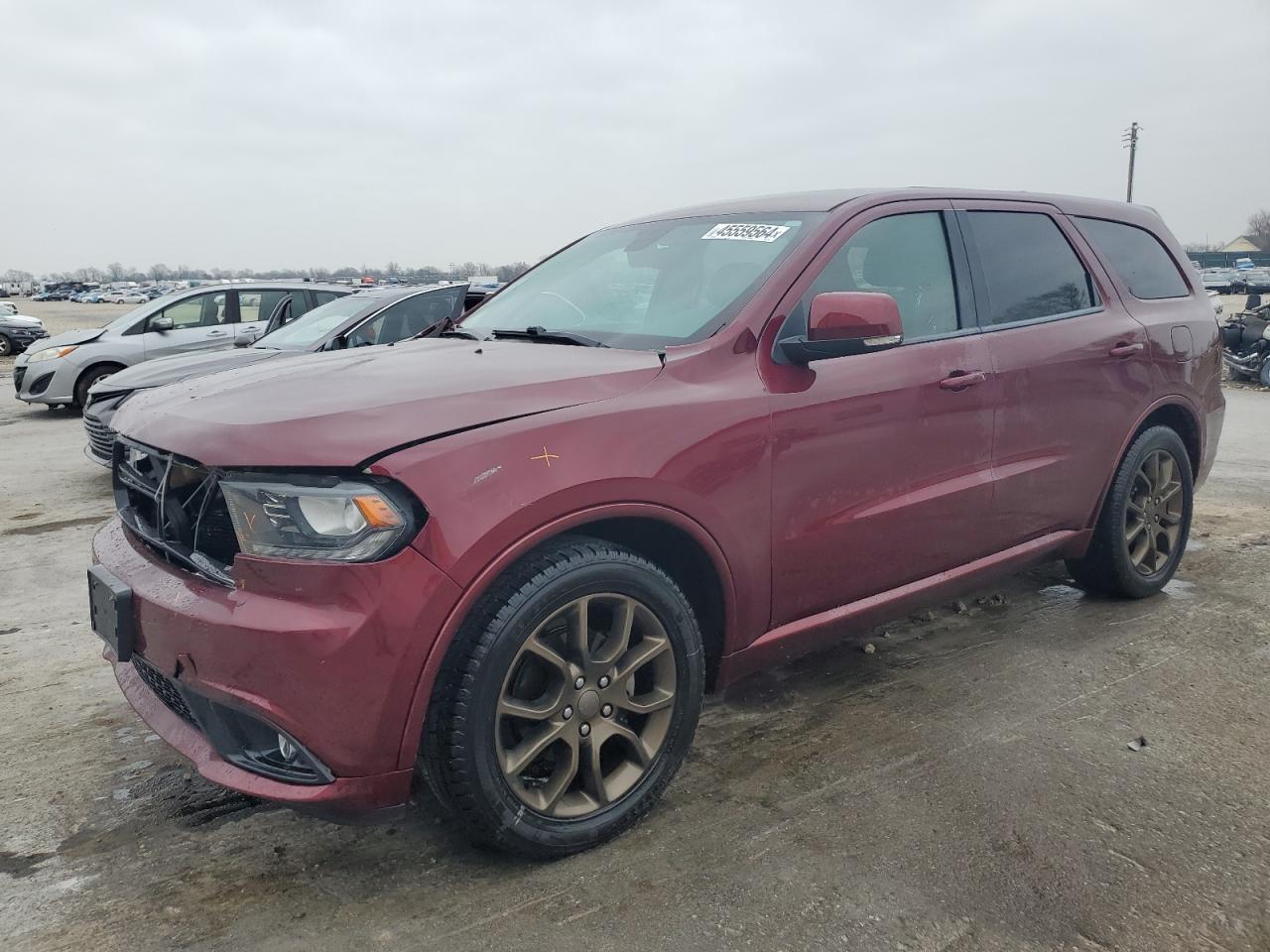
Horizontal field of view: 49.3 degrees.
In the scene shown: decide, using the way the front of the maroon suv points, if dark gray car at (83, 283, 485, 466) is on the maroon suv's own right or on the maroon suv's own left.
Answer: on the maroon suv's own right

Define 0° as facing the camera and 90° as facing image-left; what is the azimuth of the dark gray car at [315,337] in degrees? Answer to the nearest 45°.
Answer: approximately 45°

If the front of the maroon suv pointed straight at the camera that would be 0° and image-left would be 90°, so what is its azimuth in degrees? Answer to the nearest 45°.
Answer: approximately 45°

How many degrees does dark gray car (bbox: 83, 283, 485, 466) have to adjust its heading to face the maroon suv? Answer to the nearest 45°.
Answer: approximately 45° to its left

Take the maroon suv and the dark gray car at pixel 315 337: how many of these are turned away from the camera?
0
